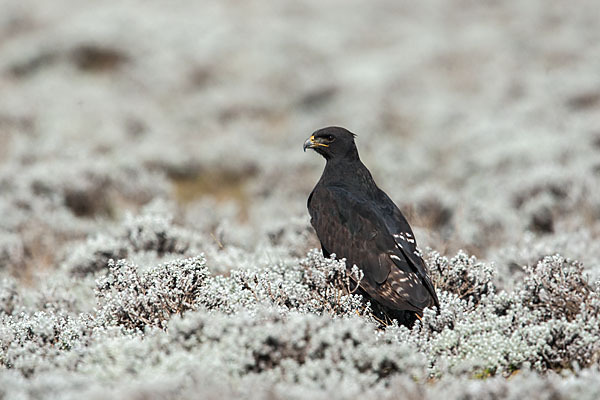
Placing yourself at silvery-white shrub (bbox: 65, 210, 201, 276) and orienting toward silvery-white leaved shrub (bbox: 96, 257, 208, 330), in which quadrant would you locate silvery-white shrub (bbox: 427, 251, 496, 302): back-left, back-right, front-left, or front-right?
front-left

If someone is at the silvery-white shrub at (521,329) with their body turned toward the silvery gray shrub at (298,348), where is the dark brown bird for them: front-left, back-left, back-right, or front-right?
front-right

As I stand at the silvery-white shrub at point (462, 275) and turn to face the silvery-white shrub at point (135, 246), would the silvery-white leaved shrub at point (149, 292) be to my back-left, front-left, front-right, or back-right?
front-left

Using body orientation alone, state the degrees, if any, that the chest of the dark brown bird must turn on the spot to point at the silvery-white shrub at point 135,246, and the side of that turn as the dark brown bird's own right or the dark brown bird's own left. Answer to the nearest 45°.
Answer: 0° — it already faces it

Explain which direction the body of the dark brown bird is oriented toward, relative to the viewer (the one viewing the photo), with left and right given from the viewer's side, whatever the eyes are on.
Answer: facing away from the viewer and to the left of the viewer

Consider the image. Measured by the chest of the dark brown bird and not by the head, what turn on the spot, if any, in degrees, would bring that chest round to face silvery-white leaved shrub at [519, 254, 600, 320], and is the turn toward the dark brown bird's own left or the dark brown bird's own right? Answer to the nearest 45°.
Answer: approximately 135° to the dark brown bird's own right
